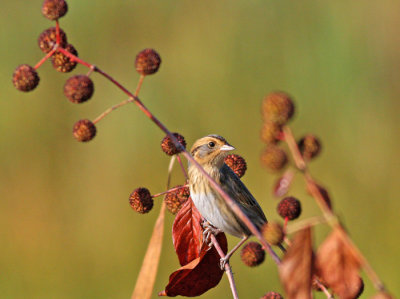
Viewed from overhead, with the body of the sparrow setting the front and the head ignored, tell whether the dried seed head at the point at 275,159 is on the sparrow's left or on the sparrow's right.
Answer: on the sparrow's left

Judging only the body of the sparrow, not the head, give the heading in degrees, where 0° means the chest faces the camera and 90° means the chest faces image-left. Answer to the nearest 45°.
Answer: approximately 45°

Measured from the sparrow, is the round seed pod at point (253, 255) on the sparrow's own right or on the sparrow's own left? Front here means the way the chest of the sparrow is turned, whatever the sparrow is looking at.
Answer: on the sparrow's own left
